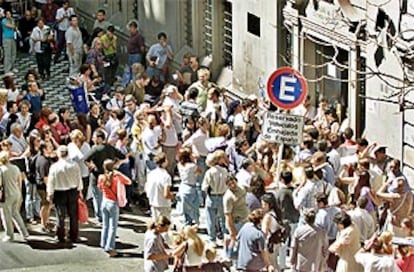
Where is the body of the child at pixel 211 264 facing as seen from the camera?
away from the camera

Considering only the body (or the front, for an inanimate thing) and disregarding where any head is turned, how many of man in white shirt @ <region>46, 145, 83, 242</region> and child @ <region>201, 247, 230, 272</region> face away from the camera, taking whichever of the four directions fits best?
2

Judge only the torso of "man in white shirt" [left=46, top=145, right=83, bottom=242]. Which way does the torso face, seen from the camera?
away from the camera

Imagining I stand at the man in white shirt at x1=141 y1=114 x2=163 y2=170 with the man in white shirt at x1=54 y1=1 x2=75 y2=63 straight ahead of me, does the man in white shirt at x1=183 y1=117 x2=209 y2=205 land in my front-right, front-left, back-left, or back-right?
back-right

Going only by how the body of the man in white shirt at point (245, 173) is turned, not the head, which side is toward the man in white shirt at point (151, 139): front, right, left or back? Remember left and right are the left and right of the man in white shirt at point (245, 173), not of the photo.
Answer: left

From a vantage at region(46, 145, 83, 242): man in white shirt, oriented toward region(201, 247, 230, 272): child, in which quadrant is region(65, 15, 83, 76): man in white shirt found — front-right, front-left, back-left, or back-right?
back-left

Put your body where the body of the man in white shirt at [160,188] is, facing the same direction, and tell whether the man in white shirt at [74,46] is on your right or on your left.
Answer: on your left
